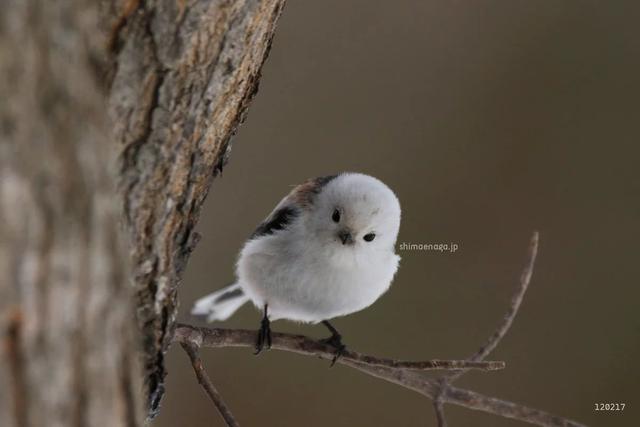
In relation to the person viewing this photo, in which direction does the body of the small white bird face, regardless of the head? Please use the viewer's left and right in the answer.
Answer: facing the viewer and to the right of the viewer
